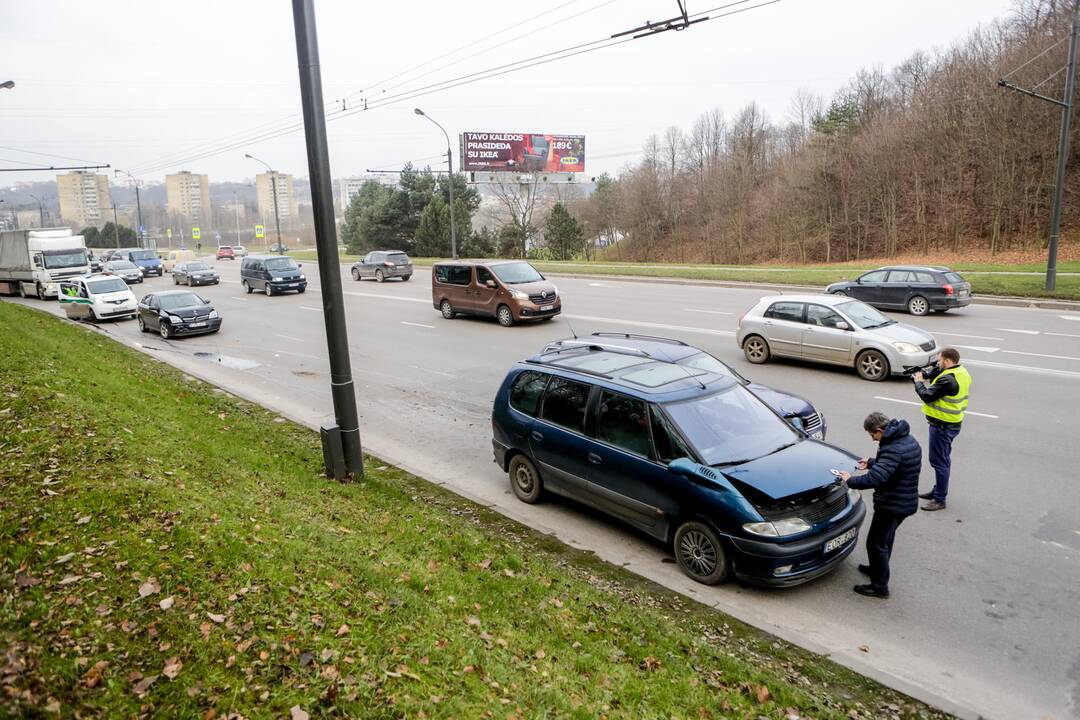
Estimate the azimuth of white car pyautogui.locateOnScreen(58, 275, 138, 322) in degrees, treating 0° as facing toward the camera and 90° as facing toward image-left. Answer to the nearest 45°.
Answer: approximately 315°

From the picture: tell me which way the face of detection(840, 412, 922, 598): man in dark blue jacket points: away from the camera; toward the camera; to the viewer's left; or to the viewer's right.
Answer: to the viewer's left

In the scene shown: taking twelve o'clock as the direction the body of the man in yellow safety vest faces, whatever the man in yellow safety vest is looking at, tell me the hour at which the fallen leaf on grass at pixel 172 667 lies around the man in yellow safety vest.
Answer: The fallen leaf on grass is roughly at 10 o'clock from the man in yellow safety vest.

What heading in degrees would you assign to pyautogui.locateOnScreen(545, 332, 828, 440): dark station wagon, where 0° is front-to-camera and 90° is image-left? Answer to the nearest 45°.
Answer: approximately 315°

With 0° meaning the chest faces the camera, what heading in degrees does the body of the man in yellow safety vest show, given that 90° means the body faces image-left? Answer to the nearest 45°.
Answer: approximately 90°

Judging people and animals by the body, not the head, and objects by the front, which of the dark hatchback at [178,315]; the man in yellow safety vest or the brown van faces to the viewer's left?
the man in yellow safety vest

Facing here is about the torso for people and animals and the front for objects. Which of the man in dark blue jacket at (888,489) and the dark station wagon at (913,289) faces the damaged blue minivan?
the man in dark blue jacket

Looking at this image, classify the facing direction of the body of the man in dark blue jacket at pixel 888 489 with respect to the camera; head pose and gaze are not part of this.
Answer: to the viewer's left

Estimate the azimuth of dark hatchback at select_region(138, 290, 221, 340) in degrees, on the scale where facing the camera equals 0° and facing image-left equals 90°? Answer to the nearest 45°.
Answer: approximately 315°

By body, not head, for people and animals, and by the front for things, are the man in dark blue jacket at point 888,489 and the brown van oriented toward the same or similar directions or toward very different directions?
very different directions

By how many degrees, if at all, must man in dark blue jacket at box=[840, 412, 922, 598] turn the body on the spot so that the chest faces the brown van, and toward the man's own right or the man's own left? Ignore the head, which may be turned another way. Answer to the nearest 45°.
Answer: approximately 45° to the man's own right

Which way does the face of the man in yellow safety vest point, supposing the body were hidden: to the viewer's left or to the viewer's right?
to the viewer's left
